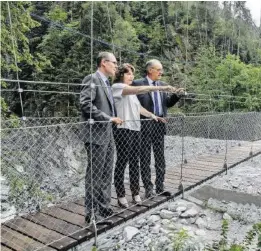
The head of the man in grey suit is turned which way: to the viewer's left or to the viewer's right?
to the viewer's right

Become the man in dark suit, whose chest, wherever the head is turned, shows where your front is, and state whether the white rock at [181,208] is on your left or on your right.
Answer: on your left

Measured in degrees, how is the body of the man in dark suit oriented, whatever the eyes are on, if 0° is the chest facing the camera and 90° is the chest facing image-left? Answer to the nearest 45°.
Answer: approximately 315°
